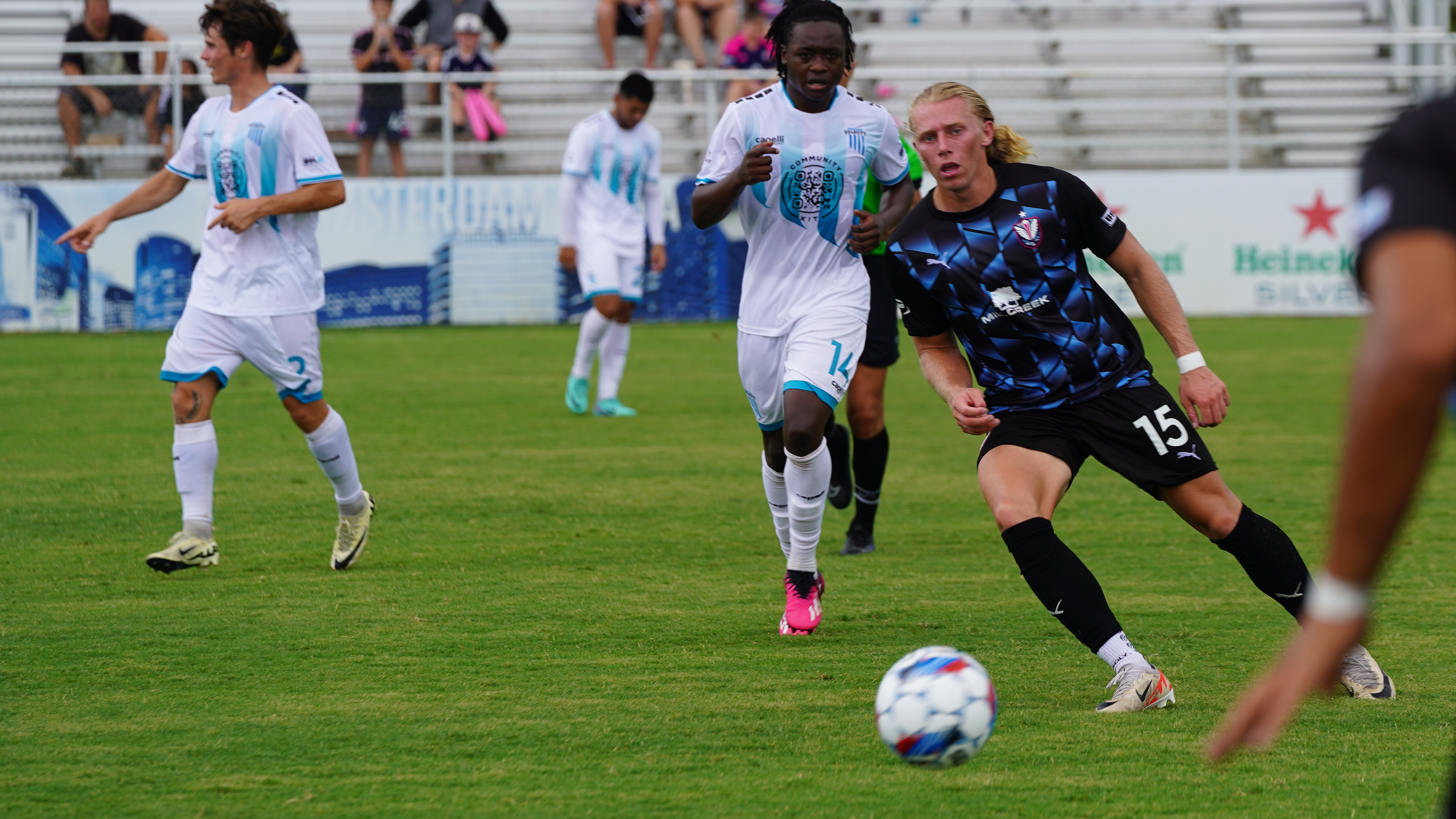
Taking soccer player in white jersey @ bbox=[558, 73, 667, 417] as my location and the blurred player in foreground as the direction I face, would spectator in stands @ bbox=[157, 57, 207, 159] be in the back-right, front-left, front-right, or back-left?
back-right

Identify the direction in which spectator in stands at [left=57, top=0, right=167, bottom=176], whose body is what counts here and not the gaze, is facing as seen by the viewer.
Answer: toward the camera

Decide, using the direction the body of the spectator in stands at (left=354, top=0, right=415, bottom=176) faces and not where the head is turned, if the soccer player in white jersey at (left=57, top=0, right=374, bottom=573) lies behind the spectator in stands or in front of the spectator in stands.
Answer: in front

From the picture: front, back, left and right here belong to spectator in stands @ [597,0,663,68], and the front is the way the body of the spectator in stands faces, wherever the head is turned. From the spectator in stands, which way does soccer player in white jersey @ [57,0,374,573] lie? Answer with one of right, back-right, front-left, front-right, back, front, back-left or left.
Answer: front

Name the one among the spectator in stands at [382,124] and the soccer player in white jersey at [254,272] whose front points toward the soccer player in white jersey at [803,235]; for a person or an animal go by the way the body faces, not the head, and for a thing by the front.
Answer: the spectator in stands

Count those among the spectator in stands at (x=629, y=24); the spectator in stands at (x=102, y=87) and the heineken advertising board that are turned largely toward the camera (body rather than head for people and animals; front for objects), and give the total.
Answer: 3

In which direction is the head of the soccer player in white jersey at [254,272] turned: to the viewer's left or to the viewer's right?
to the viewer's left

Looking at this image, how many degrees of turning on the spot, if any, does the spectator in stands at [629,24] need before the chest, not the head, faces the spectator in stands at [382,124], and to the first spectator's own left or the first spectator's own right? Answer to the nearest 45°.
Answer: approximately 45° to the first spectator's own right

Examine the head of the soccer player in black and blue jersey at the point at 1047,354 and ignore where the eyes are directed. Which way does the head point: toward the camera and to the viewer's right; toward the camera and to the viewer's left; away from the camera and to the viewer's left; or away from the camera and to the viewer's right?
toward the camera and to the viewer's left

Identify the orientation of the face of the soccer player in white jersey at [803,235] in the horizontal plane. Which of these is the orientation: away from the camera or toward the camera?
toward the camera

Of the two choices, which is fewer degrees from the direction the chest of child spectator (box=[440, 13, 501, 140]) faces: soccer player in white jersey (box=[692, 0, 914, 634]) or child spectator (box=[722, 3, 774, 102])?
the soccer player in white jersey

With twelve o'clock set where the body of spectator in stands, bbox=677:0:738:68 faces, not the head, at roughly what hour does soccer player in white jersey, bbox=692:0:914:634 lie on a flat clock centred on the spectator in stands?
The soccer player in white jersey is roughly at 12 o'clock from the spectator in stands.

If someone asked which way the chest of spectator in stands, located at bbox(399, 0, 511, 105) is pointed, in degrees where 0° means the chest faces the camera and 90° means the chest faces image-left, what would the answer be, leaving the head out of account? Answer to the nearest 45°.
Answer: approximately 0°

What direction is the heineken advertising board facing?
toward the camera
